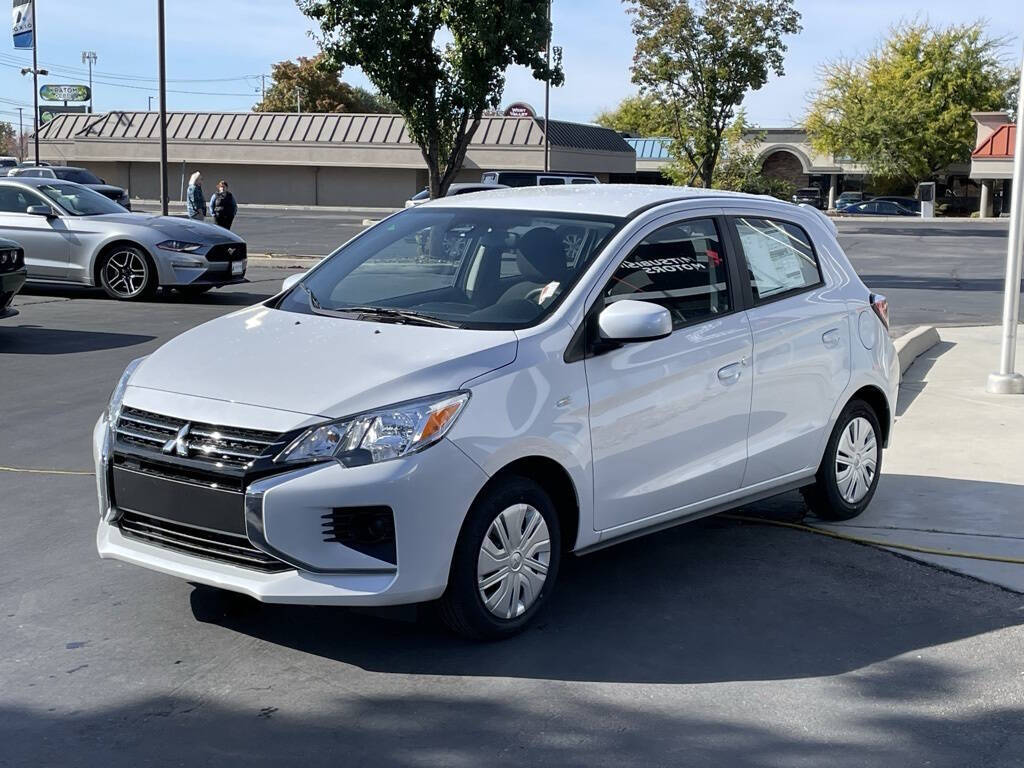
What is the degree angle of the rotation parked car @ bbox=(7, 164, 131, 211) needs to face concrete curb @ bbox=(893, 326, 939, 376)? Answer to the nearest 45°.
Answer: approximately 45° to its right

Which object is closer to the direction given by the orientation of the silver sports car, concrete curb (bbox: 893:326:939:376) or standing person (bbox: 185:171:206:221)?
the concrete curb

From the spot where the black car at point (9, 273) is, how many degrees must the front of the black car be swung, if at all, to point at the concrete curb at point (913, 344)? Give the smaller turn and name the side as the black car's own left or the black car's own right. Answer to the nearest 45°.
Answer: approximately 45° to the black car's own left

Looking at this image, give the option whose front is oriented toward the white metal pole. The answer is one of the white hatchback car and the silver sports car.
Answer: the silver sports car

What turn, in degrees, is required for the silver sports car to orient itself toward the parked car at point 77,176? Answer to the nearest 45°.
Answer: approximately 135° to its left

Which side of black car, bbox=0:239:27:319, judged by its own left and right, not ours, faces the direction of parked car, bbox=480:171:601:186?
left

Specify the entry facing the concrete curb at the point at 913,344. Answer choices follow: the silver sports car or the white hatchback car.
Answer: the silver sports car

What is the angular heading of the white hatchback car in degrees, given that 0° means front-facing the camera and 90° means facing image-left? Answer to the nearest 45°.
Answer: approximately 45°

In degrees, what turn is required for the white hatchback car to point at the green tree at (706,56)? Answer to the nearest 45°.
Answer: approximately 135° to its right

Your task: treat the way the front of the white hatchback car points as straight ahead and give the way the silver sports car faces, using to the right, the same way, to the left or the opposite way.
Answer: to the left
